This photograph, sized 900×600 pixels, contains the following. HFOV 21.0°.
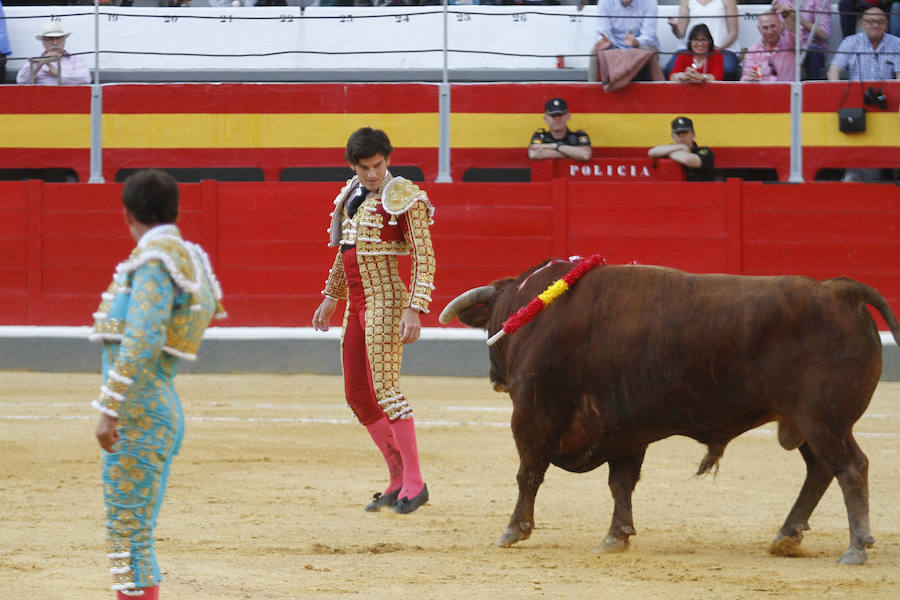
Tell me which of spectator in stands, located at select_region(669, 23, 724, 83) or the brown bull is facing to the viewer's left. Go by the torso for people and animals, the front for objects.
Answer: the brown bull

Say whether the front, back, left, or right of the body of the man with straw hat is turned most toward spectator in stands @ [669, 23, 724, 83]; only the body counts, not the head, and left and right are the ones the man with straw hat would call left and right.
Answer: left

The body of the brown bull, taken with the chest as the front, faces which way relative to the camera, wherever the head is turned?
to the viewer's left

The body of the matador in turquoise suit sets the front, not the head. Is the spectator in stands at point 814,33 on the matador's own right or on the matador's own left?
on the matador's own right

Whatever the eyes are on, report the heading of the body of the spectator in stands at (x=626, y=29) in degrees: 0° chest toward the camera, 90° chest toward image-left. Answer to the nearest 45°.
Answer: approximately 0°

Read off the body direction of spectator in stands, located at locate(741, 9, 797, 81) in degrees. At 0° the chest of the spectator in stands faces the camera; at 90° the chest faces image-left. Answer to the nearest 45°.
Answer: approximately 0°

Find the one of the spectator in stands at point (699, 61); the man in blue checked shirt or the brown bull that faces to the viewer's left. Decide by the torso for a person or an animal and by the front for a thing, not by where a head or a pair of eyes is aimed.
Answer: the brown bull

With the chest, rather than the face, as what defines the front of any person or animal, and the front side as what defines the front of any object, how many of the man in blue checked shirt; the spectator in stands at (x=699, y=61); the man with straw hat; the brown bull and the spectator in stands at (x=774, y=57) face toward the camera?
4
